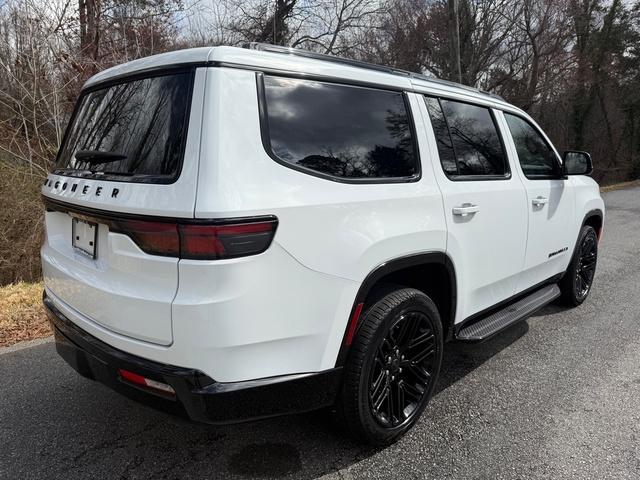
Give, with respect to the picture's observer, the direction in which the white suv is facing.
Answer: facing away from the viewer and to the right of the viewer
